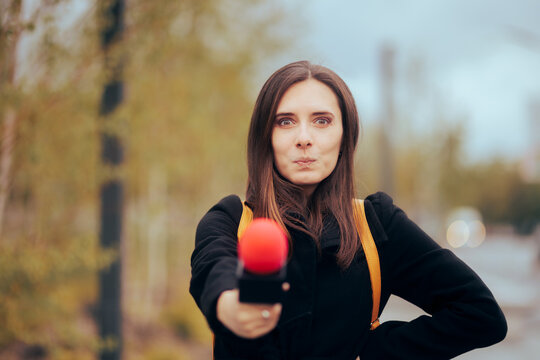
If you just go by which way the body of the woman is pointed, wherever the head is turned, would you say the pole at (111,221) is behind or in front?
behind

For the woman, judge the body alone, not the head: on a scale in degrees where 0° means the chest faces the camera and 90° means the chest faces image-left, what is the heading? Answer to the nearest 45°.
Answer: approximately 0°

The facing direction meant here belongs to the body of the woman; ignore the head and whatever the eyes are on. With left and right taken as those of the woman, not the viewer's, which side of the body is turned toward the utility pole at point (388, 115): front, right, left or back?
back
